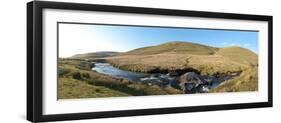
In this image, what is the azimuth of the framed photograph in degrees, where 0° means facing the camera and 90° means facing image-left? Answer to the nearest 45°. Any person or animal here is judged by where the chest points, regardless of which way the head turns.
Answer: approximately 315°
